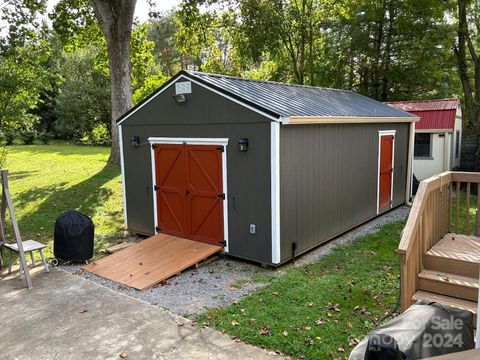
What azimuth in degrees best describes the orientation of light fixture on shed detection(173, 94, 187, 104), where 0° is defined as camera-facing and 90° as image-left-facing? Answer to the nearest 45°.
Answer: approximately 45°

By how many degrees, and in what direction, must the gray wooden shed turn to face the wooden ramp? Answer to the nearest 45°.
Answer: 0° — it already faces it

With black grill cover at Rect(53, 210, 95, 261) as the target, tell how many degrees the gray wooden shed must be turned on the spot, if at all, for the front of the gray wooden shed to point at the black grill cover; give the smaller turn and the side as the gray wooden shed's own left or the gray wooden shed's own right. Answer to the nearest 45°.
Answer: approximately 45° to the gray wooden shed's own right

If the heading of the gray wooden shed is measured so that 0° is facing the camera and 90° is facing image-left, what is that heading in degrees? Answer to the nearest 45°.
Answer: approximately 45°
